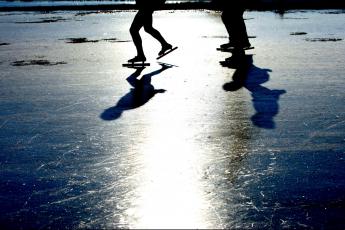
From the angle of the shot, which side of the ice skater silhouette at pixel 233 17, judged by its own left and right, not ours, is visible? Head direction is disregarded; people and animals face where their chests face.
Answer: left

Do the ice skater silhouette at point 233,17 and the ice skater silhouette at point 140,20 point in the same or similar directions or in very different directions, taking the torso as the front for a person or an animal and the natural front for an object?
same or similar directions

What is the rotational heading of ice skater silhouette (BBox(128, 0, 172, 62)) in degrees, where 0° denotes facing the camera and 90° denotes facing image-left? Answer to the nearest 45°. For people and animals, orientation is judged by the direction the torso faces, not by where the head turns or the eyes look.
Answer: approximately 90°

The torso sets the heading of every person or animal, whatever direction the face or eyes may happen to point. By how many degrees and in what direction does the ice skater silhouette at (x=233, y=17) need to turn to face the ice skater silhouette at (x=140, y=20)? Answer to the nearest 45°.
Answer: approximately 45° to its left

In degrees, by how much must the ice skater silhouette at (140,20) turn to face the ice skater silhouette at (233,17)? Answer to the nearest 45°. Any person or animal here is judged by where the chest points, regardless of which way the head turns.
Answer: approximately 135° to its right
